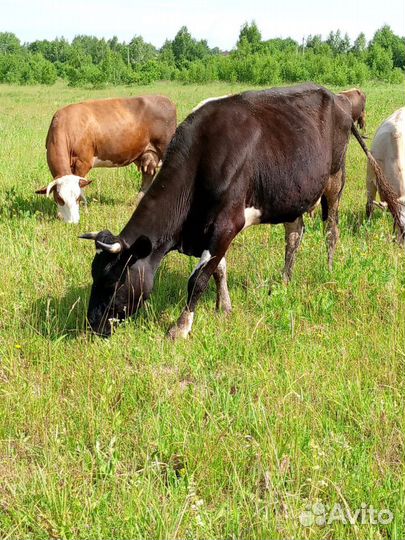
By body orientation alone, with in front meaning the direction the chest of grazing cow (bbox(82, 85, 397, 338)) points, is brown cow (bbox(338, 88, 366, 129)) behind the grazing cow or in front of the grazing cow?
behind

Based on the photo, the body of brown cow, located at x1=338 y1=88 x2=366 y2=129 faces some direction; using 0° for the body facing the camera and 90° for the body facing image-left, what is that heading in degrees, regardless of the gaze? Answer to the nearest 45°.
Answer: approximately 90°

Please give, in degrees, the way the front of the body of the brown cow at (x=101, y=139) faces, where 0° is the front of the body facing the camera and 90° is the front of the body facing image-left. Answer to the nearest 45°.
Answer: approximately 45°

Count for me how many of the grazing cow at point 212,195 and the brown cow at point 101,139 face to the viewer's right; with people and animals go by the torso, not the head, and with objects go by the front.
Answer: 0

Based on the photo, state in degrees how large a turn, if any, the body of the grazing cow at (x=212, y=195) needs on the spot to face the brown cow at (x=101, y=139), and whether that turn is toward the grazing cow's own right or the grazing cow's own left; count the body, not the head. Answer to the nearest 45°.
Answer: approximately 135° to the grazing cow's own right

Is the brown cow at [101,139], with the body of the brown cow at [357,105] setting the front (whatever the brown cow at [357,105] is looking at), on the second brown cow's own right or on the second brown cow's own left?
on the second brown cow's own left

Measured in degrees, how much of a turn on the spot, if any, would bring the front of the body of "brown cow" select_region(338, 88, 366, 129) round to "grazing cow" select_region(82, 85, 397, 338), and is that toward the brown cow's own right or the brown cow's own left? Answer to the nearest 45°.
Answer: approximately 90° to the brown cow's own left
